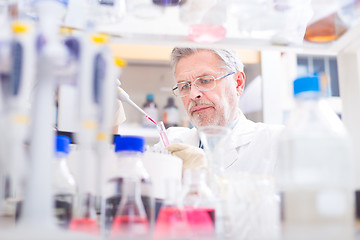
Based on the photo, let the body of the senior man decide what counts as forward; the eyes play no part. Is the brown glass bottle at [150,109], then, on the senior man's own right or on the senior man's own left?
on the senior man's own right

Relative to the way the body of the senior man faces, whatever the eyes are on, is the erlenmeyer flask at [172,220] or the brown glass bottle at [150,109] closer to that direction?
the erlenmeyer flask

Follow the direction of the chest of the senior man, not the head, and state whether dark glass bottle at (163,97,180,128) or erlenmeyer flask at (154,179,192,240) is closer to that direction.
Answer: the erlenmeyer flask

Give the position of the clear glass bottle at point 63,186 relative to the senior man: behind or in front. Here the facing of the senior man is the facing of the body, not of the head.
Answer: in front

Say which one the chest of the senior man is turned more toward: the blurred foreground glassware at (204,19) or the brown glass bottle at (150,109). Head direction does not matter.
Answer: the blurred foreground glassware

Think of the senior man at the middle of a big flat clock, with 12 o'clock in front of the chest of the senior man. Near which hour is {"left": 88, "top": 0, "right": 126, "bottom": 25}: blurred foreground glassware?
The blurred foreground glassware is roughly at 11 o'clock from the senior man.

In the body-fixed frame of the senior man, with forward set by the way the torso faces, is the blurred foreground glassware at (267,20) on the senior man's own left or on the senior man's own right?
on the senior man's own left

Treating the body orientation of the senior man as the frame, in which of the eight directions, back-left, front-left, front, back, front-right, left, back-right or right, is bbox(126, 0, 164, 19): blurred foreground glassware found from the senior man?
front-left

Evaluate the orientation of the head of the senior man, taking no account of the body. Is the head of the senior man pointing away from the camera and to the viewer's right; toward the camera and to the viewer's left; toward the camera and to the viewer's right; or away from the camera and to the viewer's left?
toward the camera and to the viewer's left

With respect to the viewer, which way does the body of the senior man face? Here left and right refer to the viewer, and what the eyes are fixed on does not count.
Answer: facing the viewer and to the left of the viewer
